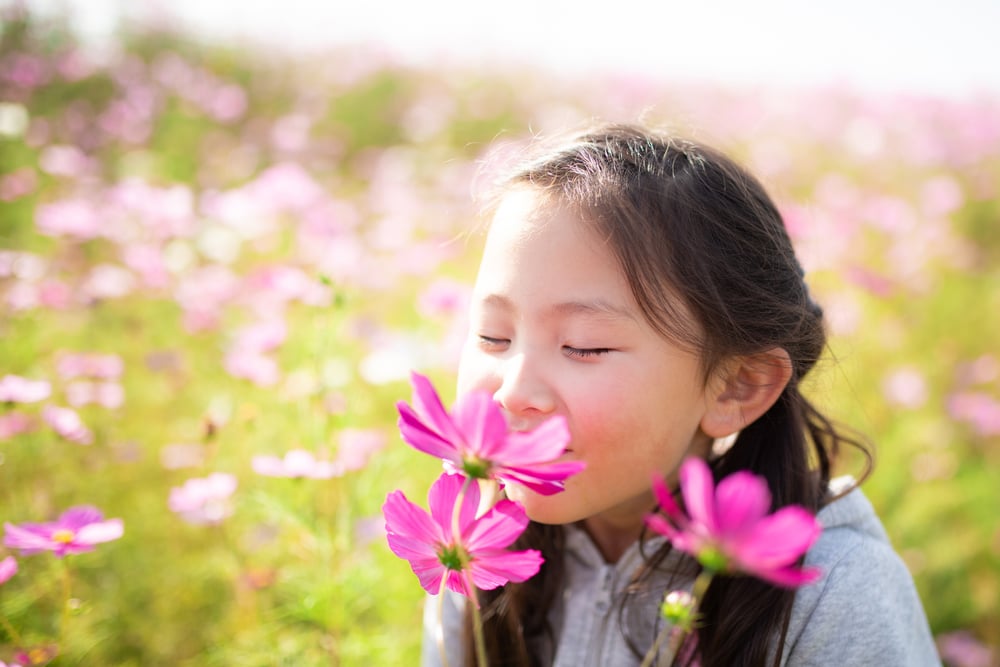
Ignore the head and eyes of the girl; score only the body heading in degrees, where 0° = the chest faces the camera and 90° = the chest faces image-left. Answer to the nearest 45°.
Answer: approximately 45°

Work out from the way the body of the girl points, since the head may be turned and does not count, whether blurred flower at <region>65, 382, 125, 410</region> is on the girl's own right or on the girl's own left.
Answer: on the girl's own right

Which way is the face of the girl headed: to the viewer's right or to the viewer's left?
to the viewer's left

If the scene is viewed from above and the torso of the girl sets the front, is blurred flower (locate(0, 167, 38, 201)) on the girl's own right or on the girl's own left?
on the girl's own right
